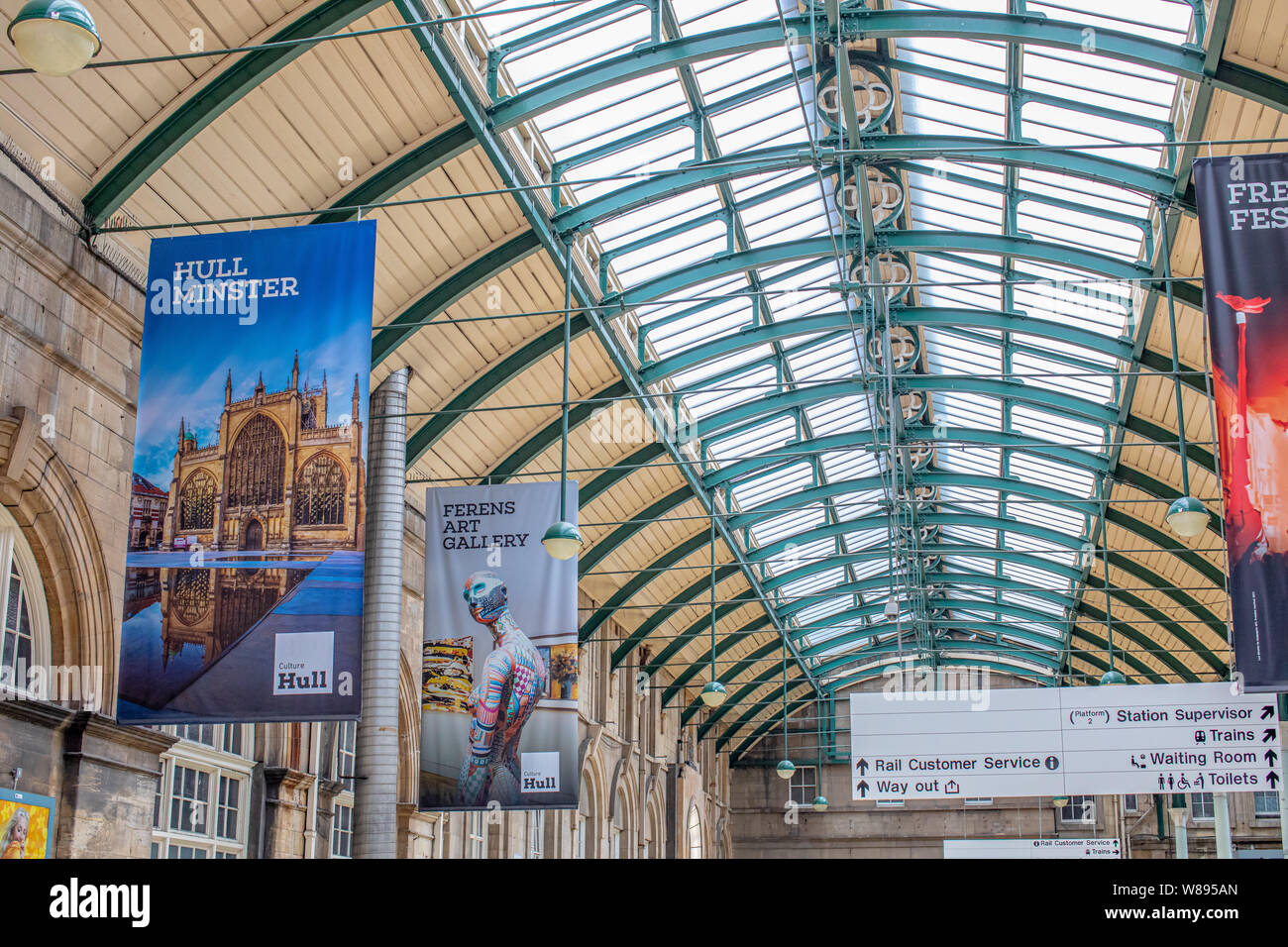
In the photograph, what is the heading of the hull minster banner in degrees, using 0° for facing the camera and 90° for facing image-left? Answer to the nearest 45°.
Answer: approximately 0°

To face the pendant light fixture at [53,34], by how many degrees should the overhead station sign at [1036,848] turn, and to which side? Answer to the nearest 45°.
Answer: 0° — it already faces it

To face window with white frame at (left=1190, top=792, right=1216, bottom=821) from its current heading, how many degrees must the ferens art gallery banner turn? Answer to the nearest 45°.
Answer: approximately 135° to its left

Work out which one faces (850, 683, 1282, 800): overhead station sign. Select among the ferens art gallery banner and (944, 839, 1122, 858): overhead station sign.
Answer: (944, 839, 1122, 858): overhead station sign

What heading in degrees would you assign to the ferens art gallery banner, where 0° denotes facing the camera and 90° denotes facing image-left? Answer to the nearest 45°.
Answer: approximately 0°

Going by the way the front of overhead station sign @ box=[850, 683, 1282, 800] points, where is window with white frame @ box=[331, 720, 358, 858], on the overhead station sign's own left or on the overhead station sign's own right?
on the overhead station sign's own right

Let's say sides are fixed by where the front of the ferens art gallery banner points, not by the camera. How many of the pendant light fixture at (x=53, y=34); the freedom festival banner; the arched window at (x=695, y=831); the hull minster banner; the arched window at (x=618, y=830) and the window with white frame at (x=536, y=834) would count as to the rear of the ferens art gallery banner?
3

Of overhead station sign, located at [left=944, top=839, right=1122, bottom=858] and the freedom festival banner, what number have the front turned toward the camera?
2
